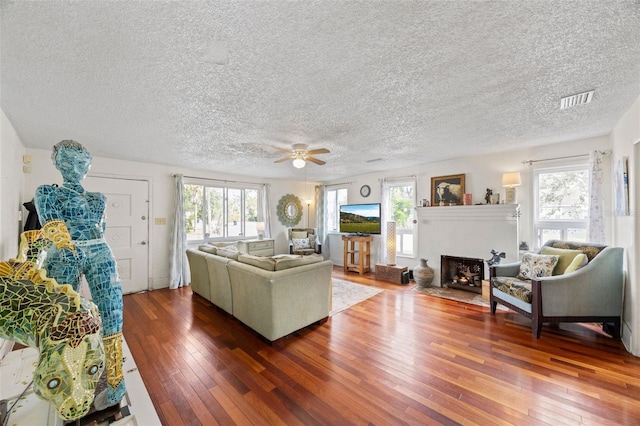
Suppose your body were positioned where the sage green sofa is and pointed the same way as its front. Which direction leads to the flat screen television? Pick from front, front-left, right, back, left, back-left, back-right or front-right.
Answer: front

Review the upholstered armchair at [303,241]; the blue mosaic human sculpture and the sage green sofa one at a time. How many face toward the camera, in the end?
2

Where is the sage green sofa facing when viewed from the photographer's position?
facing away from the viewer and to the right of the viewer

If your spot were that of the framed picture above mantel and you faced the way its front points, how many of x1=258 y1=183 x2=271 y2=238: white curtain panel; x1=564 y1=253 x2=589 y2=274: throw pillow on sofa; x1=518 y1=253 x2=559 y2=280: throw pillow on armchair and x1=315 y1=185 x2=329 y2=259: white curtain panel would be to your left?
2

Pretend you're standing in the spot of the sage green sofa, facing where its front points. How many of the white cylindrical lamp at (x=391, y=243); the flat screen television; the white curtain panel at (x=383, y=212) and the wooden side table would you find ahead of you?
4

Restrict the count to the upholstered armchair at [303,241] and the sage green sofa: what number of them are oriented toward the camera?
1

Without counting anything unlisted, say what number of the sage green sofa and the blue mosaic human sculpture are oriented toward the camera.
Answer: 1

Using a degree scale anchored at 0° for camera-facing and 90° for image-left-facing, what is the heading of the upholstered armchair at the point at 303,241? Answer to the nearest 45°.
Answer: approximately 0°

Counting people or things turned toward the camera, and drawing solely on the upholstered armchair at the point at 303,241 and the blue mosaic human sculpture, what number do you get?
2

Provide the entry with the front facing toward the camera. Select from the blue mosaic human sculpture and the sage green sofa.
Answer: the blue mosaic human sculpture

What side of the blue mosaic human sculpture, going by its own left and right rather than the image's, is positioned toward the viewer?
front

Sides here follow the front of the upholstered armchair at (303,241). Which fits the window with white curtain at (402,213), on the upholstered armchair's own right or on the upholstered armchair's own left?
on the upholstered armchair's own left

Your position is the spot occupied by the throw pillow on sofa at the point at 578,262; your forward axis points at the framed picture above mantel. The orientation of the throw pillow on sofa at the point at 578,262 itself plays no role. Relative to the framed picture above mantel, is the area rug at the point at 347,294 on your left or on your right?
left

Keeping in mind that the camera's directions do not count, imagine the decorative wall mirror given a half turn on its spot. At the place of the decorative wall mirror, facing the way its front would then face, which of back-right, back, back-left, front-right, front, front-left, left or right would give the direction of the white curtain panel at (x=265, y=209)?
left
